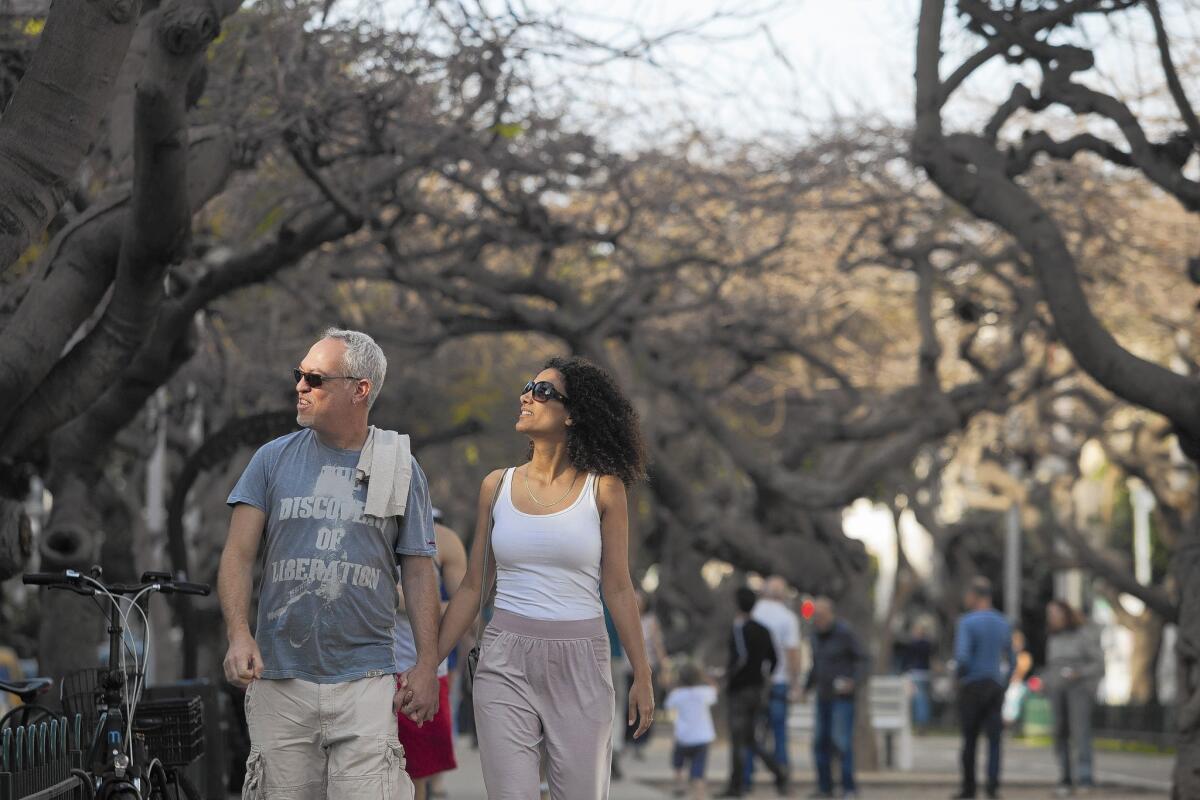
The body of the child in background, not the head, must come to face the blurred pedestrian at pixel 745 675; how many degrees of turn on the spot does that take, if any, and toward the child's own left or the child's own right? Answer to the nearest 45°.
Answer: approximately 45° to the child's own right

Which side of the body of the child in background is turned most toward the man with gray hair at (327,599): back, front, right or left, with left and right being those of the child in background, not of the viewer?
back

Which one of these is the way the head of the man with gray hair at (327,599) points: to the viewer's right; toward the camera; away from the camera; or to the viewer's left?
to the viewer's left

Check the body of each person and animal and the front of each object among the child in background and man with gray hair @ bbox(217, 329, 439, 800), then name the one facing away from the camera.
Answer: the child in background

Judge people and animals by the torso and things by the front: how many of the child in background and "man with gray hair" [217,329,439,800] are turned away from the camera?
1

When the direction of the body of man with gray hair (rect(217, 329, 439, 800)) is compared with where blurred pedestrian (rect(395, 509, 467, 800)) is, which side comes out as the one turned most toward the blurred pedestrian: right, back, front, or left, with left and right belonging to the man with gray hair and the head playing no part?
back
